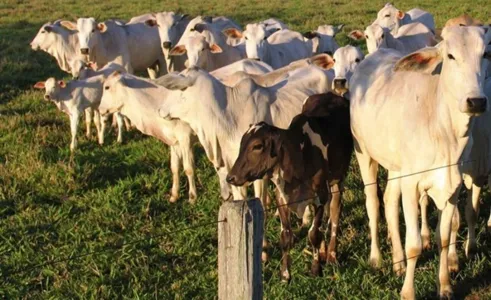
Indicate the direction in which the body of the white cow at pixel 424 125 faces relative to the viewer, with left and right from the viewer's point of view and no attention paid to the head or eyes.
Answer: facing the viewer and to the right of the viewer

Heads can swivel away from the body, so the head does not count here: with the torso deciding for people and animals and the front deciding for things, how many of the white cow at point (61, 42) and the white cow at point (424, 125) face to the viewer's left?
1

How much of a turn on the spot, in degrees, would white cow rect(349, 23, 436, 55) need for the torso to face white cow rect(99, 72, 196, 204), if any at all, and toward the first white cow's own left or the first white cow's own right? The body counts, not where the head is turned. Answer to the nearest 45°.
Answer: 0° — it already faces it

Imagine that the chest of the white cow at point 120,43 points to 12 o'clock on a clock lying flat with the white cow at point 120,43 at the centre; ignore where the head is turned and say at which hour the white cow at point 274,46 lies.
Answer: the white cow at point 274,46 is roughly at 7 o'clock from the white cow at point 120,43.

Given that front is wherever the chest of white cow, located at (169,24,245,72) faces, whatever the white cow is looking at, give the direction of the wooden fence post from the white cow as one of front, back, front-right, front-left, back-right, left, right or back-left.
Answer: front-left

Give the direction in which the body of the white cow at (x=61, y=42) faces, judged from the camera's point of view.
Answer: to the viewer's left

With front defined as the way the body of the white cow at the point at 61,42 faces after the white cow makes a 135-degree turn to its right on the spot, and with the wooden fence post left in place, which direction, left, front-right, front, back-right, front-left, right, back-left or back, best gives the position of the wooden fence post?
back-right

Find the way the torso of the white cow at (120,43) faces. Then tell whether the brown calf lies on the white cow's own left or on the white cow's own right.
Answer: on the white cow's own left

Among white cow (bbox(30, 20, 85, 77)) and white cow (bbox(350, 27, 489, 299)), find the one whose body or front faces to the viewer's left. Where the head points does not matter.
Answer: white cow (bbox(30, 20, 85, 77))
